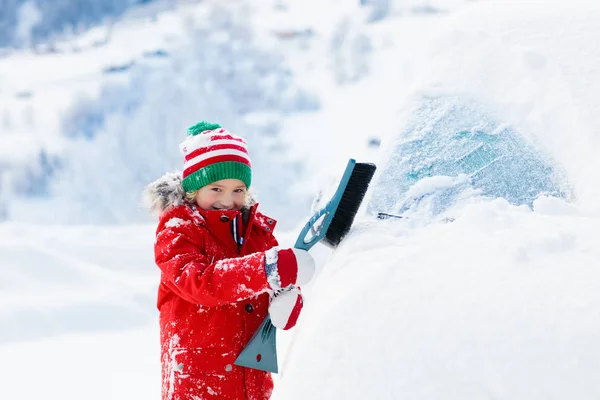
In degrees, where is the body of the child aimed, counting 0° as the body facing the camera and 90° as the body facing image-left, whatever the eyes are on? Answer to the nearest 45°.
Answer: approximately 315°
